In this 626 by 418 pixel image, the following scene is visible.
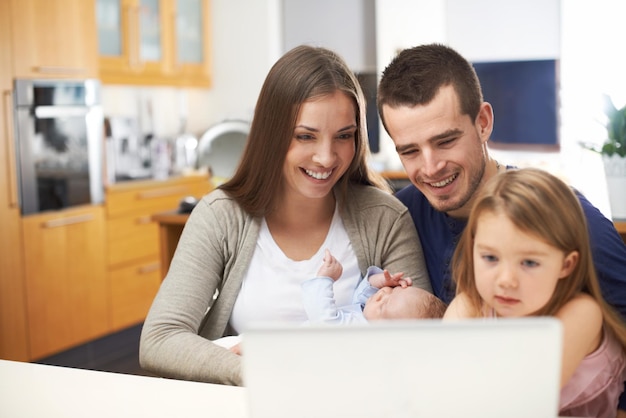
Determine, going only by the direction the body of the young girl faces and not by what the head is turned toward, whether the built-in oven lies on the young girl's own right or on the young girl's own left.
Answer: on the young girl's own right

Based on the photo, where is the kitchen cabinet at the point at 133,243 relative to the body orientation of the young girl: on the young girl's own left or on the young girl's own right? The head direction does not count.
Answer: on the young girl's own right

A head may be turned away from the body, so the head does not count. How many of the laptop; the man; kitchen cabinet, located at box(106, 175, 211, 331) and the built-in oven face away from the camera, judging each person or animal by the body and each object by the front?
1

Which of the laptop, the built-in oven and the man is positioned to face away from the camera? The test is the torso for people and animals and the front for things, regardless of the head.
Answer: the laptop

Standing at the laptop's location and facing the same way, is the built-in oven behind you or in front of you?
in front

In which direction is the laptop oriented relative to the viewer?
away from the camera

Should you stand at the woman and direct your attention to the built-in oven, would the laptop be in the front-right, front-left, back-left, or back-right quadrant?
back-left

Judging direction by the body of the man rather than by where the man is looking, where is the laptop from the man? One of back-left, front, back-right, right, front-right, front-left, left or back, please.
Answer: front-left

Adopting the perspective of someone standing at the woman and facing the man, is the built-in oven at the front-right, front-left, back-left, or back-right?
back-left

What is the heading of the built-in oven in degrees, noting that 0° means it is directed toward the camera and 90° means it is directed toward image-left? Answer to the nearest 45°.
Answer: approximately 315°

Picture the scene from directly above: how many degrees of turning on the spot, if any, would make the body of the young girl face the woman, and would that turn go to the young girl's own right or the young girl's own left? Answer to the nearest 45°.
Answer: approximately 90° to the young girl's own right

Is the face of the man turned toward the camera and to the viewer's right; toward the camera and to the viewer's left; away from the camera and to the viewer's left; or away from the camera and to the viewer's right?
toward the camera and to the viewer's left

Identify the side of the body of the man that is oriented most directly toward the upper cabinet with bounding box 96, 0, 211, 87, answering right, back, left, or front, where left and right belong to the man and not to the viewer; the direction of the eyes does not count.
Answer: right

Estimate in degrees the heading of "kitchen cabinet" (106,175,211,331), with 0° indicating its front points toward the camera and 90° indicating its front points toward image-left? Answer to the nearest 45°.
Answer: approximately 315°
